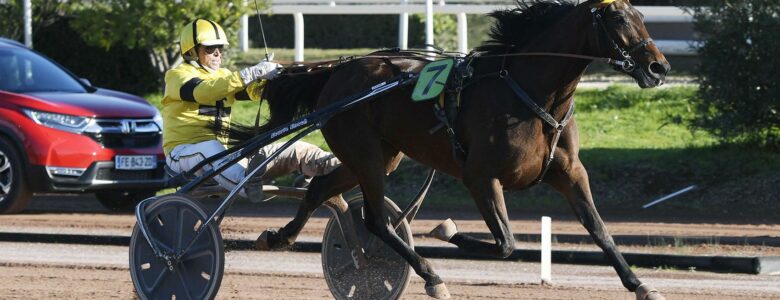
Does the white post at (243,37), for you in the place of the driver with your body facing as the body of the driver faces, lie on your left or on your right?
on your left

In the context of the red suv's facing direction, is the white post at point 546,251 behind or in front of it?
in front

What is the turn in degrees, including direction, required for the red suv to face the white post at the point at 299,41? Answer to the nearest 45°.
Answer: approximately 90° to its left

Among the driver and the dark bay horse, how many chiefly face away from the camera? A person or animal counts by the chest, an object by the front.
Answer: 0

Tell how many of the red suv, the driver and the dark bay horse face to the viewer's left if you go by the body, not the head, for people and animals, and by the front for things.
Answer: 0

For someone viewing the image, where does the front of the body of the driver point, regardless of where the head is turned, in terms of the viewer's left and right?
facing the viewer and to the right of the viewer

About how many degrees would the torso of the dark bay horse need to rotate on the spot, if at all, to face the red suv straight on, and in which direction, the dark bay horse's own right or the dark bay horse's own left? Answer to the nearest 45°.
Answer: approximately 180°

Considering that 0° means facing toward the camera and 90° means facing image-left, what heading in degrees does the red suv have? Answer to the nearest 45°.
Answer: approximately 315°
